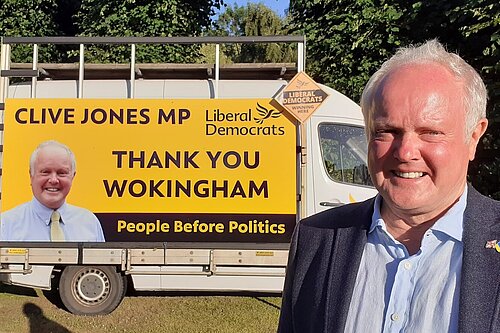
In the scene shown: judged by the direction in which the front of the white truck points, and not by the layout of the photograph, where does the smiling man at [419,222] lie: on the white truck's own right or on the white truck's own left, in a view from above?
on the white truck's own right

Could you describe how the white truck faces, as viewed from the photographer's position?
facing to the right of the viewer

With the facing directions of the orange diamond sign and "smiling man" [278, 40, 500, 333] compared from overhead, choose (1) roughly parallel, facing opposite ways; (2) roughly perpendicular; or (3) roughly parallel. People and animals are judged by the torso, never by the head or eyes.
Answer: roughly parallel

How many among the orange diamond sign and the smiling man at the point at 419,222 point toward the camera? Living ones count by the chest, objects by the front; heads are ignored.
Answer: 2

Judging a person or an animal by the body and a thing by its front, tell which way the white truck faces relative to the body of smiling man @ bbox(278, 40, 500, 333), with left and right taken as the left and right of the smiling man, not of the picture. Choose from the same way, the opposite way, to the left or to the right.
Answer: to the left

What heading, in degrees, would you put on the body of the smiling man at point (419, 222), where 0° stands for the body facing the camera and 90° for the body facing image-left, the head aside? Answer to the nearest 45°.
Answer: approximately 0°

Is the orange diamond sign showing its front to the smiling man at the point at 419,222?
yes

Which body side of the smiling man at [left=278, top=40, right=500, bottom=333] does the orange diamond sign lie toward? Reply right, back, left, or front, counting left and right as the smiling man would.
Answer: back

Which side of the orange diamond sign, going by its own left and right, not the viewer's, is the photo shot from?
front
